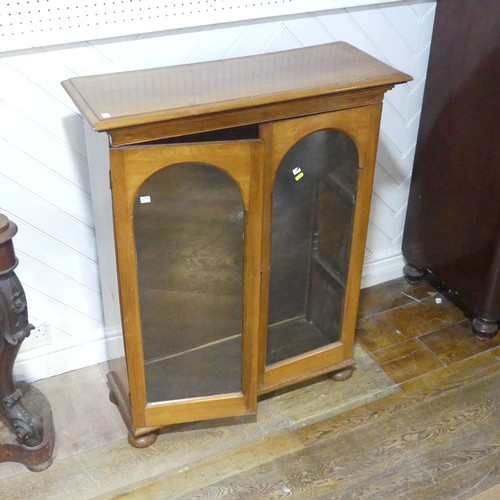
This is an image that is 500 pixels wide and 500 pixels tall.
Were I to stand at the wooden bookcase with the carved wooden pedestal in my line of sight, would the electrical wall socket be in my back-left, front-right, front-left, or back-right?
front-right

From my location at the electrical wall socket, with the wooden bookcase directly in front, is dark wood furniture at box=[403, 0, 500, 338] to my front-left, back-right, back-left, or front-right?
front-left

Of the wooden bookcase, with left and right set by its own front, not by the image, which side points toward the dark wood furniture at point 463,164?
left

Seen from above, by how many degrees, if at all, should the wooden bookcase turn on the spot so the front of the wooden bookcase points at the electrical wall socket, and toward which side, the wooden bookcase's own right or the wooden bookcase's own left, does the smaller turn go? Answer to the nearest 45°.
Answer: approximately 135° to the wooden bookcase's own right

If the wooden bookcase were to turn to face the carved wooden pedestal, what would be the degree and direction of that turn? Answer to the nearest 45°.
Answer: approximately 135° to its right

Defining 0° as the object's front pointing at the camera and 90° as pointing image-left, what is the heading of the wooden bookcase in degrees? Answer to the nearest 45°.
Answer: approximately 315°
